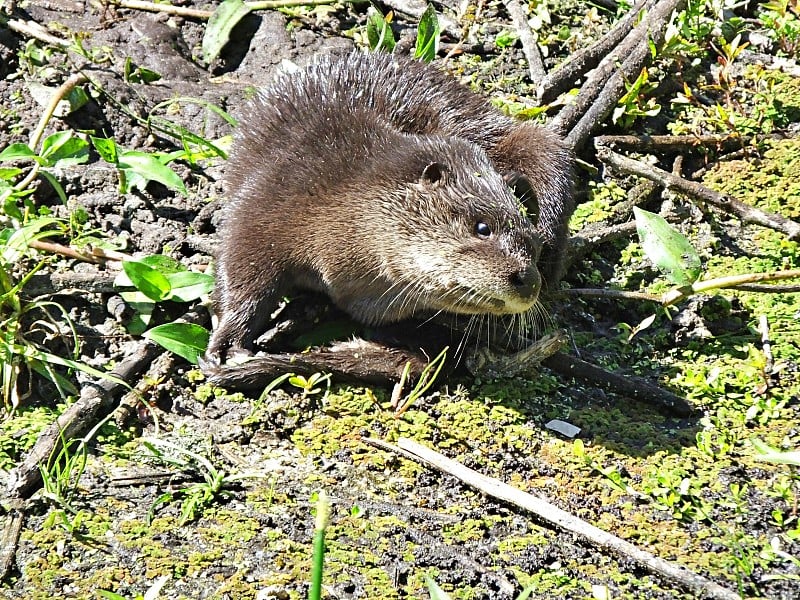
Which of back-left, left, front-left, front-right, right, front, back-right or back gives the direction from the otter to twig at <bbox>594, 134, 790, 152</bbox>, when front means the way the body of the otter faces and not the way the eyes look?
left

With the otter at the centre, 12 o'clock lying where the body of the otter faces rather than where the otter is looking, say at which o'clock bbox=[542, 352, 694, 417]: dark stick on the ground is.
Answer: The dark stick on the ground is roughly at 11 o'clock from the otter.

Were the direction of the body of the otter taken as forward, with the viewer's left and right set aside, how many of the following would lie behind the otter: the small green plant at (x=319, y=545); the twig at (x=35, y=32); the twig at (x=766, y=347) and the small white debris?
1

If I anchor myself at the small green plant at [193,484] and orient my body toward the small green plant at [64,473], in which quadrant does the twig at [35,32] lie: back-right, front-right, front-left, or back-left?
front-right

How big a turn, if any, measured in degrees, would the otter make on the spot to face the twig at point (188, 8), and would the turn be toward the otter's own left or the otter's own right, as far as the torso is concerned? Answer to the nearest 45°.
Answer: approximately 180°

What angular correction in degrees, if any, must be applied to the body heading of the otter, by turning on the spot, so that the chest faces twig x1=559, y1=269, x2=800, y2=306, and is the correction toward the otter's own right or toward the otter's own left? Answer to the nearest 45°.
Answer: approximately 45° to the otter's own left

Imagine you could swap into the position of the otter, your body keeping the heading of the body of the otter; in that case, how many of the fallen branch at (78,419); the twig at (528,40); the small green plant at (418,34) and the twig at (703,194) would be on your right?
1

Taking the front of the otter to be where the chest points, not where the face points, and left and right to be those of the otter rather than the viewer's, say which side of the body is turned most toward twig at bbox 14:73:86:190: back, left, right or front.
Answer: back

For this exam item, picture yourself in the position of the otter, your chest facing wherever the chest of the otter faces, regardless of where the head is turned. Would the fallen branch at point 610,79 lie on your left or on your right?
on your left

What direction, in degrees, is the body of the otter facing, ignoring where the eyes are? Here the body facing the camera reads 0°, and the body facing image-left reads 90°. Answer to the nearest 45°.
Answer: approximately 315°

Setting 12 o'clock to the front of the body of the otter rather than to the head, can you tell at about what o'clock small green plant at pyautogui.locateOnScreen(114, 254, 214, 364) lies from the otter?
The small green plant is roughly at 4 o'clock from the otter.

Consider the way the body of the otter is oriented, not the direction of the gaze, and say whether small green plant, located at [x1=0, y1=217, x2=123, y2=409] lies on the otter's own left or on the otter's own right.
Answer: on the otter's own right

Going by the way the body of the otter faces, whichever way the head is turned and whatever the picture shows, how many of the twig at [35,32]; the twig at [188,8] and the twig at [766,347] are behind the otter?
2

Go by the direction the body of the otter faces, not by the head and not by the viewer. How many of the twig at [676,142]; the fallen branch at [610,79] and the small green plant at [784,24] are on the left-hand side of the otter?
3

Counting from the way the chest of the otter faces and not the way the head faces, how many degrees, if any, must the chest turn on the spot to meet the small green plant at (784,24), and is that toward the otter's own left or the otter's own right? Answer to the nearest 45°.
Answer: approximately 90° to the otter's own left

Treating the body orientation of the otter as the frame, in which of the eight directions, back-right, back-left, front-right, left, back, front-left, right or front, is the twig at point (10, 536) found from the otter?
right

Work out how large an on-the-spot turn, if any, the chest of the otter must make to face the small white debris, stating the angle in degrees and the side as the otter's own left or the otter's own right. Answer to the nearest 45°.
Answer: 0° — it already faces it

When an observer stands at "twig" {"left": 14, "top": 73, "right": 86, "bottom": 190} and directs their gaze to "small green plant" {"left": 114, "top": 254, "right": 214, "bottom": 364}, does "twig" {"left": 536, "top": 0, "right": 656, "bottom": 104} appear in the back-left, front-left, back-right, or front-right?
front-left

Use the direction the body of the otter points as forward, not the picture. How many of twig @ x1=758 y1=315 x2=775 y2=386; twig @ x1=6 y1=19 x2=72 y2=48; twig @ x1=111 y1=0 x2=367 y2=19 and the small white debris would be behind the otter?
2

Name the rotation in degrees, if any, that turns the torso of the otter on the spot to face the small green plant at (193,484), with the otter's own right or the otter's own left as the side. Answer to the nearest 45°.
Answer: approximately 90° to the otter's own right
